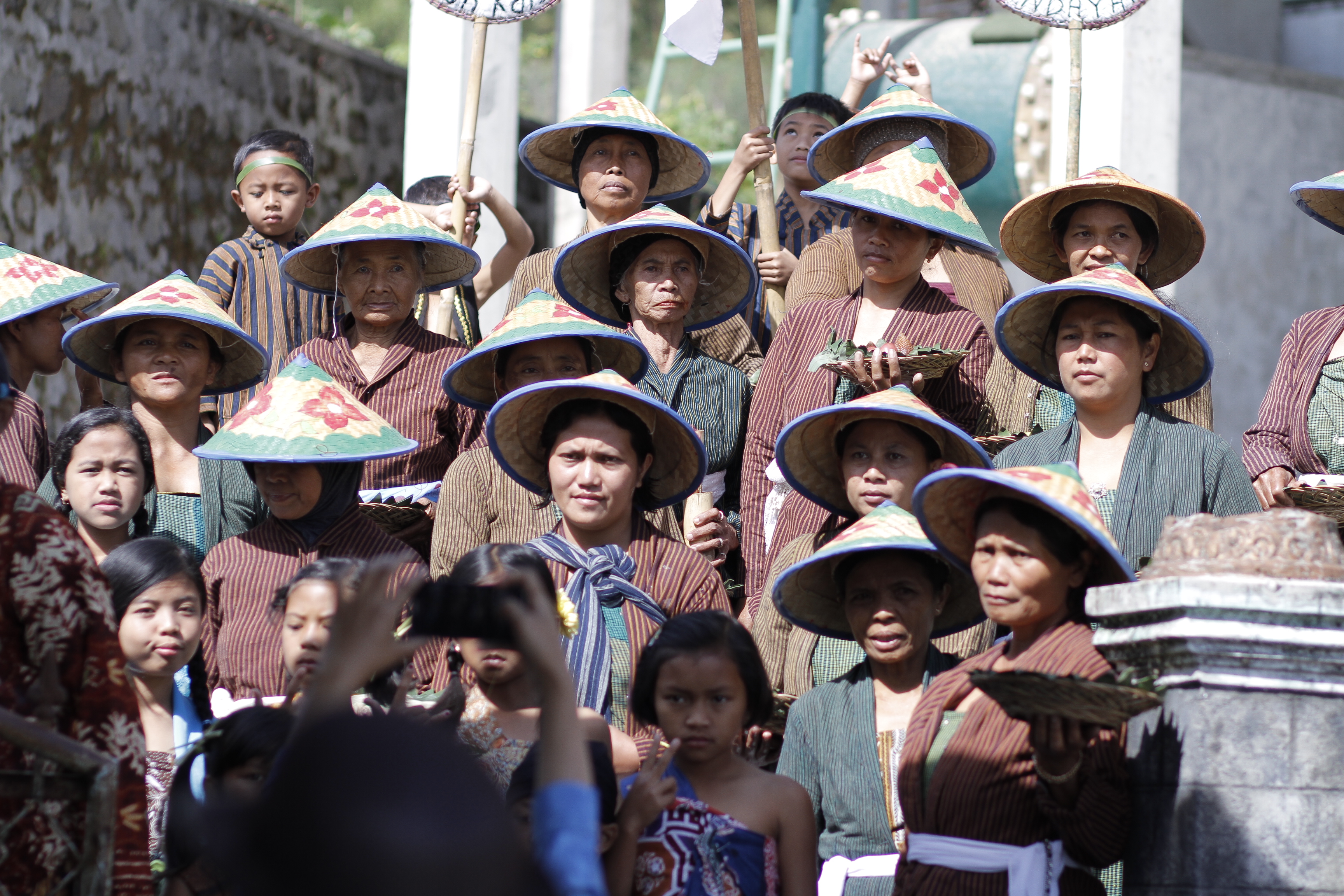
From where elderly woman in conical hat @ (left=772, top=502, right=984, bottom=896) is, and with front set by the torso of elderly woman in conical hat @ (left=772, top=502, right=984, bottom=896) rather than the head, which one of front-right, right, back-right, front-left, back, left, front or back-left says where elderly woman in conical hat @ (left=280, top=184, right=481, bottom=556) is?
back-right

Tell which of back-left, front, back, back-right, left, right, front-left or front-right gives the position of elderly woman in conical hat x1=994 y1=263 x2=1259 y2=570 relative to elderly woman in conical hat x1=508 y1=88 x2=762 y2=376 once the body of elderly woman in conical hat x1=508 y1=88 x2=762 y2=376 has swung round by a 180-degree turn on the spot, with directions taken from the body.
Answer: back-right

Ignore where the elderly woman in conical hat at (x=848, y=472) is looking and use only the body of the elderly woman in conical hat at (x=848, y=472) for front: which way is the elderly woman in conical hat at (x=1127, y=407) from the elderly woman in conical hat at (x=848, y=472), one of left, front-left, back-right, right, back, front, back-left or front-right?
left

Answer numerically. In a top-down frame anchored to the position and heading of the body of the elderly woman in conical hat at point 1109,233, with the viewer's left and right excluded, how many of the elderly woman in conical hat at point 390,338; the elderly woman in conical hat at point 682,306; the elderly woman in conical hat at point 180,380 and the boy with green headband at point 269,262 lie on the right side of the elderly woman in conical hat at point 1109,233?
4

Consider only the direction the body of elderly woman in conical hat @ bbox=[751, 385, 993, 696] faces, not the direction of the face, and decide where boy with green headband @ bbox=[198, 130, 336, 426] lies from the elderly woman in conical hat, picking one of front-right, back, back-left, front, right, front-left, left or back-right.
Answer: back-right

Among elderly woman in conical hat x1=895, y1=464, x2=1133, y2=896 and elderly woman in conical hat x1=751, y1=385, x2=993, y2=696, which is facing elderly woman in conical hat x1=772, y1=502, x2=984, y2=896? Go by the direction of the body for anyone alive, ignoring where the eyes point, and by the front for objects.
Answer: elderly woman in conical hat x1=751, y1=385, x2=993, y2=696

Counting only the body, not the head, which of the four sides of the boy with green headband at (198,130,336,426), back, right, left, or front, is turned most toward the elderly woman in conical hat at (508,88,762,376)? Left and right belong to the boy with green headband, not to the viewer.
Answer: left

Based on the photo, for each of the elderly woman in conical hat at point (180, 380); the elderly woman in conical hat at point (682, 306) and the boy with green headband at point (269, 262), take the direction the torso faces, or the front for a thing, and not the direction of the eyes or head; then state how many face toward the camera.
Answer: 3

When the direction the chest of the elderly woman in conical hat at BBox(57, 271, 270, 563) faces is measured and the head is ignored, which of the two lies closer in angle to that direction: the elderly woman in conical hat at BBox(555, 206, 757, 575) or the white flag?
the elderly woman in conical hat

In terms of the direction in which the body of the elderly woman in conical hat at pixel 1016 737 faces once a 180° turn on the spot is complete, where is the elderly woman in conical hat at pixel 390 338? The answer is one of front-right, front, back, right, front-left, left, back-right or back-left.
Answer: left
